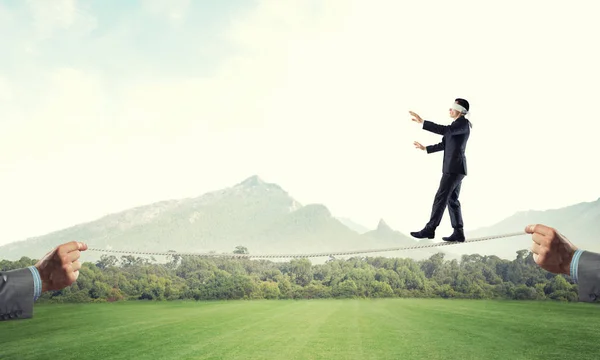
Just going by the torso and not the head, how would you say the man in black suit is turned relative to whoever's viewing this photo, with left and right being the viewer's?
facing to the left of the viewer

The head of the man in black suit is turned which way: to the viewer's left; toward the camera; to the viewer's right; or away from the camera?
to the viewer's left
